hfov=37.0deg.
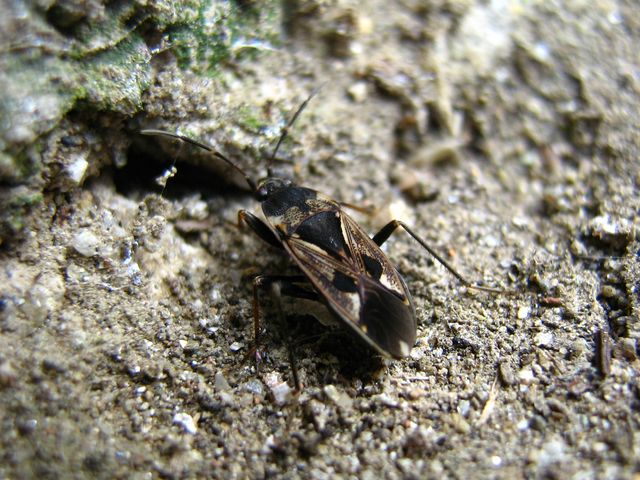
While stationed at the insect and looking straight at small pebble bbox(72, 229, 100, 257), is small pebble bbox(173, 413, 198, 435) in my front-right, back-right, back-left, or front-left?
front-left

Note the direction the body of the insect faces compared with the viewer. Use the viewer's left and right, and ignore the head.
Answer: facing away from the viewer and to the left of the viewer

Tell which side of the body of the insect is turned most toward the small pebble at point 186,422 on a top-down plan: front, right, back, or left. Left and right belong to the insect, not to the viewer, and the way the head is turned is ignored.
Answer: left

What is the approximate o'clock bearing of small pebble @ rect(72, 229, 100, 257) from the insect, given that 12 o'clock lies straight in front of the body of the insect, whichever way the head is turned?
The small pebble is roughly at 10 o'clock from the insect.

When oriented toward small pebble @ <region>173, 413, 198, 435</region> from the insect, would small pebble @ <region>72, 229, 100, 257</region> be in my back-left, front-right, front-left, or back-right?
front-right
